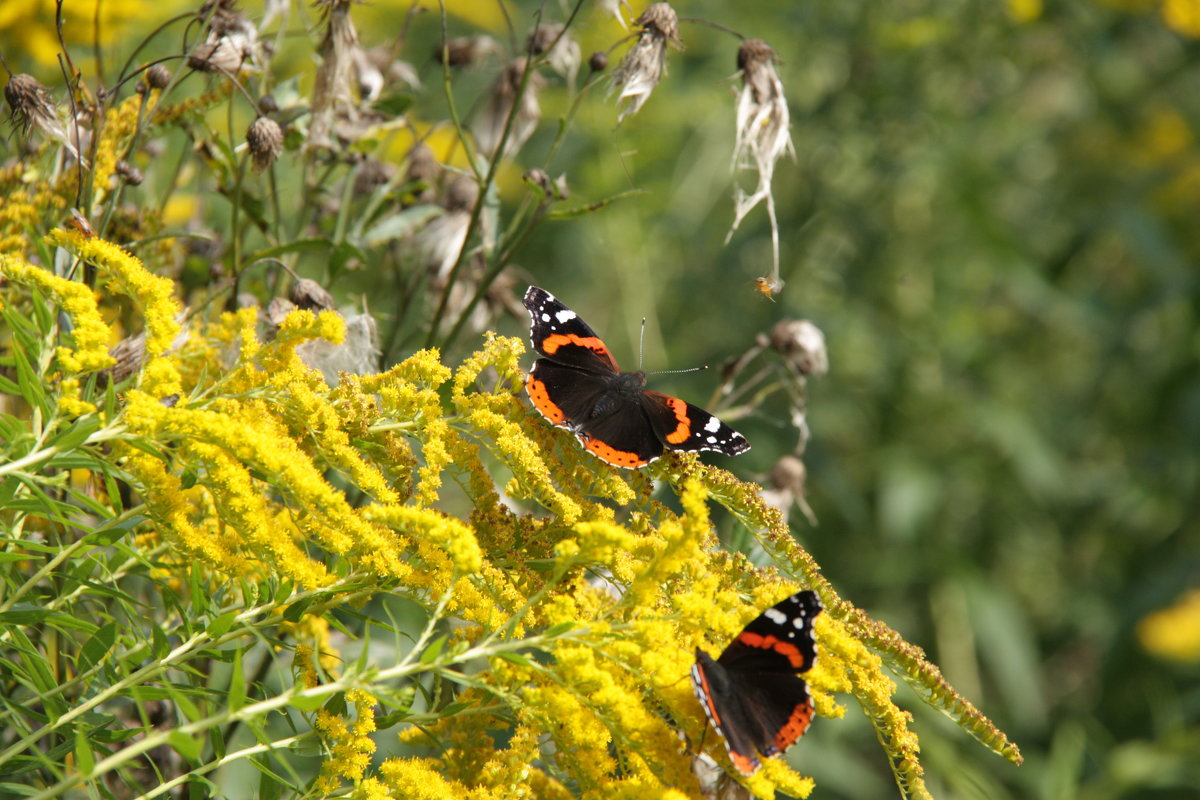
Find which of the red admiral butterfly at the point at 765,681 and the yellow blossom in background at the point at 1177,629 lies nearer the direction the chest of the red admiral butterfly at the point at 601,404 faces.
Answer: the yellow blossom in background

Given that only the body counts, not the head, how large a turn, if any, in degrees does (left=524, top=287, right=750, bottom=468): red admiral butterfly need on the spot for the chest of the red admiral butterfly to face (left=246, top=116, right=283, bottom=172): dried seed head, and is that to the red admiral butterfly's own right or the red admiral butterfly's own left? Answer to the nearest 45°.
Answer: approximately 135° to the red admiral butterfly's own left

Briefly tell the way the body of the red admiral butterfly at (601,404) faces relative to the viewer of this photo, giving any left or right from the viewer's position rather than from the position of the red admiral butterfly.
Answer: facing away from the viewer and to the right of the viewer

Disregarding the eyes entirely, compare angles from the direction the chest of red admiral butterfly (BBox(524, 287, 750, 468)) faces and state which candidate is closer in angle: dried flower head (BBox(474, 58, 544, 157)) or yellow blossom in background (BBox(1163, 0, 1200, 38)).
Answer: the yellow blossom in background

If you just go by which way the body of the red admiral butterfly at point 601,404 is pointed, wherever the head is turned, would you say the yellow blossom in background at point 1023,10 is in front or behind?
in front

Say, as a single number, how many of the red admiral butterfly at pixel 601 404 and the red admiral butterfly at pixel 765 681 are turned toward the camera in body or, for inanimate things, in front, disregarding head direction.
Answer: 0

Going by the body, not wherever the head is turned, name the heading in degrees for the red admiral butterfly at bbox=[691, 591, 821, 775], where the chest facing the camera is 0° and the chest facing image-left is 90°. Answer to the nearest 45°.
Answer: approximately 135°

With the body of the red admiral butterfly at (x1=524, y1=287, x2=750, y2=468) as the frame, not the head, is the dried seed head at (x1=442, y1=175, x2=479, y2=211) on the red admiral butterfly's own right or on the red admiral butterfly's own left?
on the red admiral butterfly's own left

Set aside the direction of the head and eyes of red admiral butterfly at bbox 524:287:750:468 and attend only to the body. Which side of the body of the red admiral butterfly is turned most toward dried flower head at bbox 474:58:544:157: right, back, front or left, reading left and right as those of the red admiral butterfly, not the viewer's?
left

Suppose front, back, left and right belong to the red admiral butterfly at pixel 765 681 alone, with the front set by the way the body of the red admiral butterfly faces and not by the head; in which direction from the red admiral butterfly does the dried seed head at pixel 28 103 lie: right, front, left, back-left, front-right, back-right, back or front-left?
front-left
